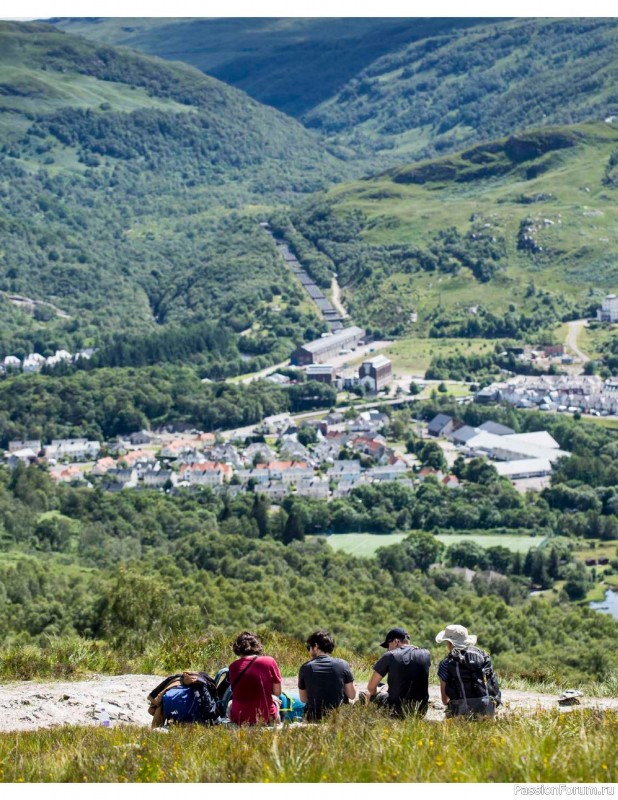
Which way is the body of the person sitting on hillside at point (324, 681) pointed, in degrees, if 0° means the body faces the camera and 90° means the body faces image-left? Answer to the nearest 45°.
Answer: approximately 180°

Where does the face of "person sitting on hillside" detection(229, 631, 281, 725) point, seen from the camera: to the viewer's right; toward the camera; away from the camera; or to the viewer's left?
away from the camera

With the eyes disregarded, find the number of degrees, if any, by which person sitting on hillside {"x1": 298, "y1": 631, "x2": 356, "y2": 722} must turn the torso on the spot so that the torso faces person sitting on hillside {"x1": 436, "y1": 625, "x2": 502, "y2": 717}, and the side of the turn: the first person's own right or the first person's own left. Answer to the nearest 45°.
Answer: approximately 90° to the first person's own right

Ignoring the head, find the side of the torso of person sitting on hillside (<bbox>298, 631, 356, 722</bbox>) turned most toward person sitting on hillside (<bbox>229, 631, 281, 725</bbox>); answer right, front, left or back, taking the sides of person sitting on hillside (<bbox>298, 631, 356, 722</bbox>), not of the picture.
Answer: left

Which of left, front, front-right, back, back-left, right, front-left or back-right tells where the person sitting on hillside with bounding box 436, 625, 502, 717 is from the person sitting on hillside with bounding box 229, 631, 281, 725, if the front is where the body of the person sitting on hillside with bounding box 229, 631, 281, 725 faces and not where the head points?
right

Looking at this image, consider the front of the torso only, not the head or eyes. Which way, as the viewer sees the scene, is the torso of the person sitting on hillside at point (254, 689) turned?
away from the camera

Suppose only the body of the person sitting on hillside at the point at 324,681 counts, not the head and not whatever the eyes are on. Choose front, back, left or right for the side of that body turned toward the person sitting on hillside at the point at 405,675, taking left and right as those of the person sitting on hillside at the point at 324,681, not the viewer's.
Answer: right

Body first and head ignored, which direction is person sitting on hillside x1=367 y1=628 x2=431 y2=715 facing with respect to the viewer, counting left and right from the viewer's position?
facing away from the viewer and to the left of the viewer

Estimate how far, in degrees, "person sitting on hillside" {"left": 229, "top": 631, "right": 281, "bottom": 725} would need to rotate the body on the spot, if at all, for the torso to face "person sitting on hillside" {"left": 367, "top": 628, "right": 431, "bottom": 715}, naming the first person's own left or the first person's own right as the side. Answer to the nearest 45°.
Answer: approximately 90° to the first person's own right

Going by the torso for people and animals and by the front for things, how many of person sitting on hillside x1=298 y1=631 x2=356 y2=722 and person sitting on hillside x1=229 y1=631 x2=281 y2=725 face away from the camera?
2

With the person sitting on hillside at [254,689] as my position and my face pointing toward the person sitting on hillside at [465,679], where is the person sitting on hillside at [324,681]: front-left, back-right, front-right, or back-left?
front-left

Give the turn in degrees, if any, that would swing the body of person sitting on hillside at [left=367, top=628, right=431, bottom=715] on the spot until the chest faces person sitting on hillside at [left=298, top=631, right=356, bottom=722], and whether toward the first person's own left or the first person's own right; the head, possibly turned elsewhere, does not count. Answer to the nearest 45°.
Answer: approximately 45° to the first person's own left
